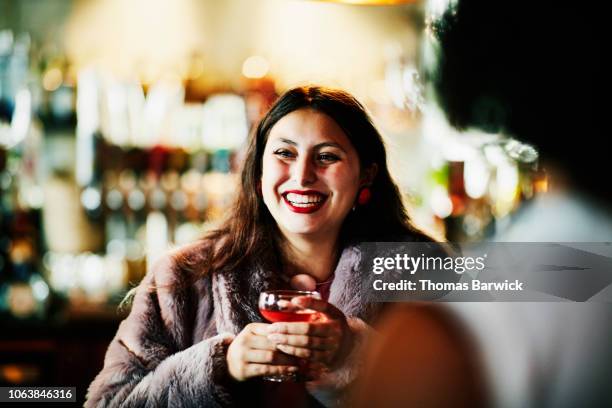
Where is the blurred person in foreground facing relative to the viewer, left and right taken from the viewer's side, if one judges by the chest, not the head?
facing away from the viewer and to the left of the viewer

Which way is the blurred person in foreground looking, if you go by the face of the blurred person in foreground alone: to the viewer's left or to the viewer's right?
to the viewer's left

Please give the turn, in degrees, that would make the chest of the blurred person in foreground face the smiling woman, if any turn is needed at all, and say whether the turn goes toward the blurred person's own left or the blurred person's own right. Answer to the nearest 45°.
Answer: approximately 45° to the blurred person's own left
